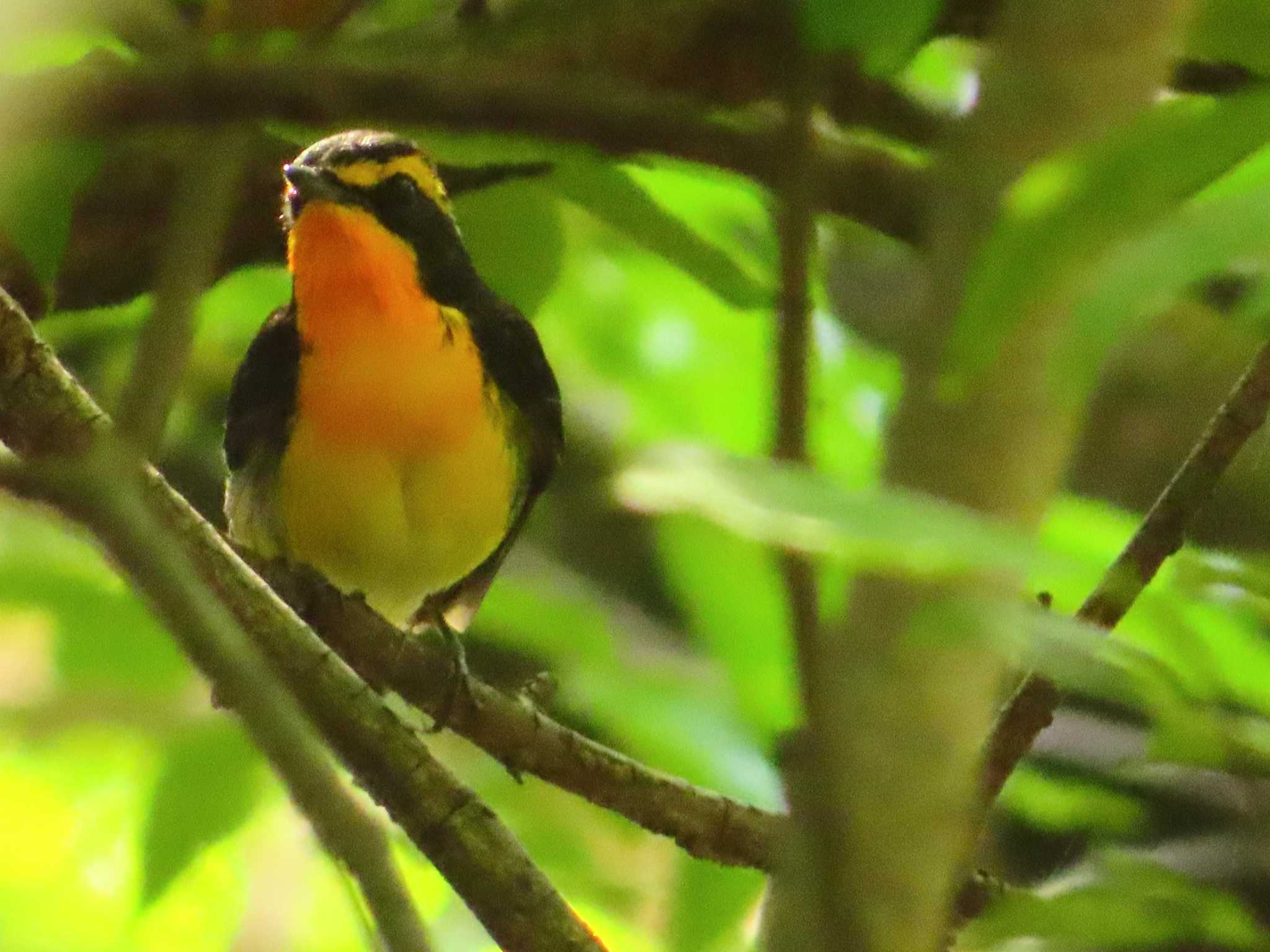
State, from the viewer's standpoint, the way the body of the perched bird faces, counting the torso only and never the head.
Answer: toward the camera

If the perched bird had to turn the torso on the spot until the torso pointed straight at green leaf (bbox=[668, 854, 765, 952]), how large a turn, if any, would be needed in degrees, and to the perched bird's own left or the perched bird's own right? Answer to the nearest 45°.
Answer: approximately 45° to the perched bird's own left
